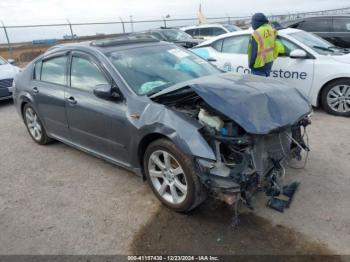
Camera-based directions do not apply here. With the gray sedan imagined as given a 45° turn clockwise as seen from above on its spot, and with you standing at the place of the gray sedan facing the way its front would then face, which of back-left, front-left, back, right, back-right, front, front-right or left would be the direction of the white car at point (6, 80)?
back-right

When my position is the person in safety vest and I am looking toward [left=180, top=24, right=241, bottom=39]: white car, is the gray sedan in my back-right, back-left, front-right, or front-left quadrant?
back-left

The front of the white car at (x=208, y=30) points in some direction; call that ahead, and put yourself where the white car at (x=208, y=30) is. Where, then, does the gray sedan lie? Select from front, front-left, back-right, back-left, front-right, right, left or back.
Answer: front-right

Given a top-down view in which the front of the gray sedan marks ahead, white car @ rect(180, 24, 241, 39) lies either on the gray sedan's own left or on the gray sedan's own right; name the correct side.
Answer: on the gray sedan's own left

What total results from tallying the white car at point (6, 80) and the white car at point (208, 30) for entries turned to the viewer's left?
0

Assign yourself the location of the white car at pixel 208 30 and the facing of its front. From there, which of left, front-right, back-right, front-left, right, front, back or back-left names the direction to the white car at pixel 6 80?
right

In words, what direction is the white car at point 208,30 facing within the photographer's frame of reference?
facing the viewer and to the right of the viewer
